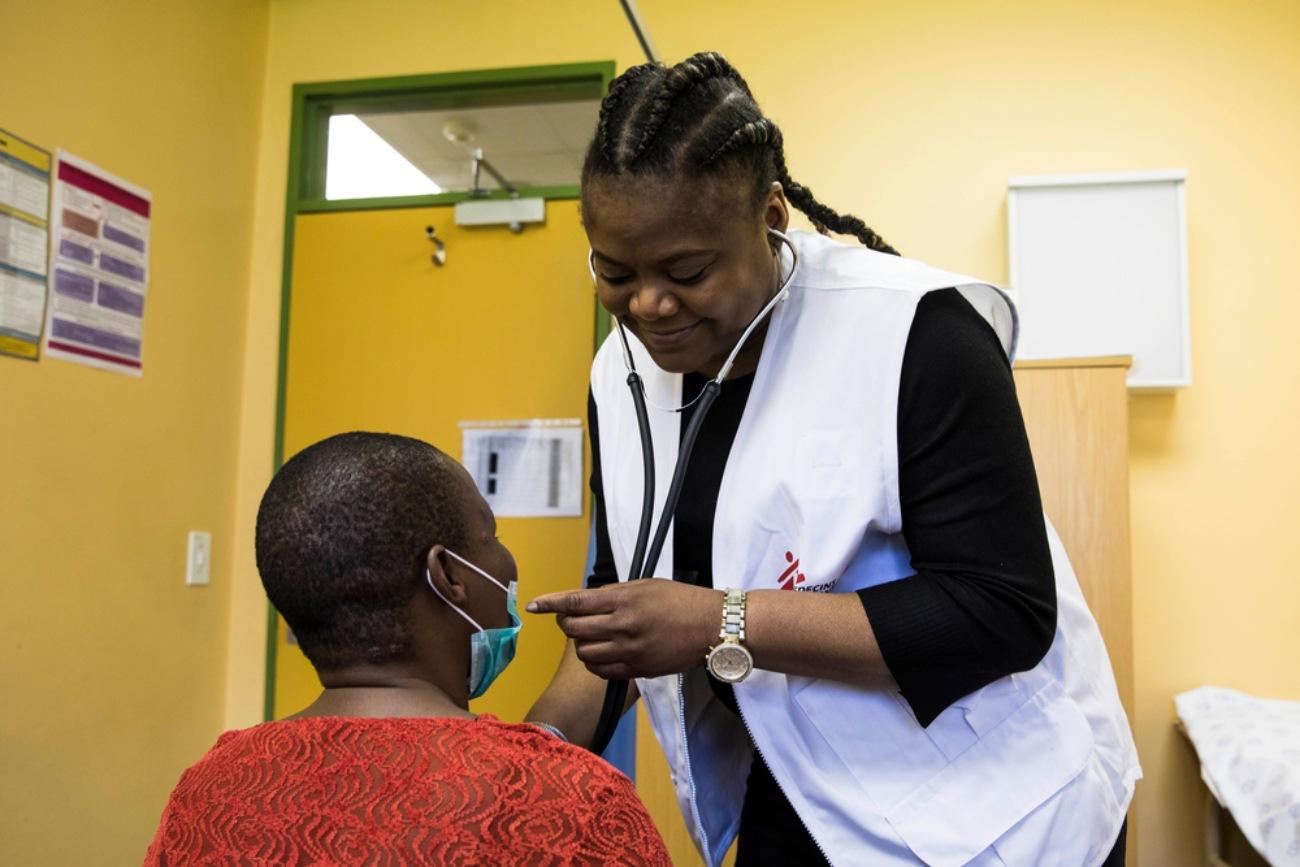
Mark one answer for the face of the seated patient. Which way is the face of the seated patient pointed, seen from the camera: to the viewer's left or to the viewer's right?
to the viewer's right

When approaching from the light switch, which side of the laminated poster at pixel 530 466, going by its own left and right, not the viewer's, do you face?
right

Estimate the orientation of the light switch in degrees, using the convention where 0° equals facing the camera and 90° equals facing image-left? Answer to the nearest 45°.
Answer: approximately 315°

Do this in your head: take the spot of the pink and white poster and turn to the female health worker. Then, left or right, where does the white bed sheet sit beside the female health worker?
left

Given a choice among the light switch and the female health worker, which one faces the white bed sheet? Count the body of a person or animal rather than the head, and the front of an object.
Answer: the light switch

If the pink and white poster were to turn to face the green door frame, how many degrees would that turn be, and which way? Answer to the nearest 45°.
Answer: approximately 90° to its left

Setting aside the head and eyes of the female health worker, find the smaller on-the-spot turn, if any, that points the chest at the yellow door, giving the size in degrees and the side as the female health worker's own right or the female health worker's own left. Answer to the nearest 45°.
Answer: approximately 90° to the female health worker's own right

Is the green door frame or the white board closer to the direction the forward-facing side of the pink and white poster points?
the white board

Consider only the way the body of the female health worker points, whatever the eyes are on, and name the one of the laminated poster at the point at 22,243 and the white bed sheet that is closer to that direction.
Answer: the laminated poster

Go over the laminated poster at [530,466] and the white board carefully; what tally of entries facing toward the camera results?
2

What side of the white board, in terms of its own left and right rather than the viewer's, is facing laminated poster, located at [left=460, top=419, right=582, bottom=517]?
right
